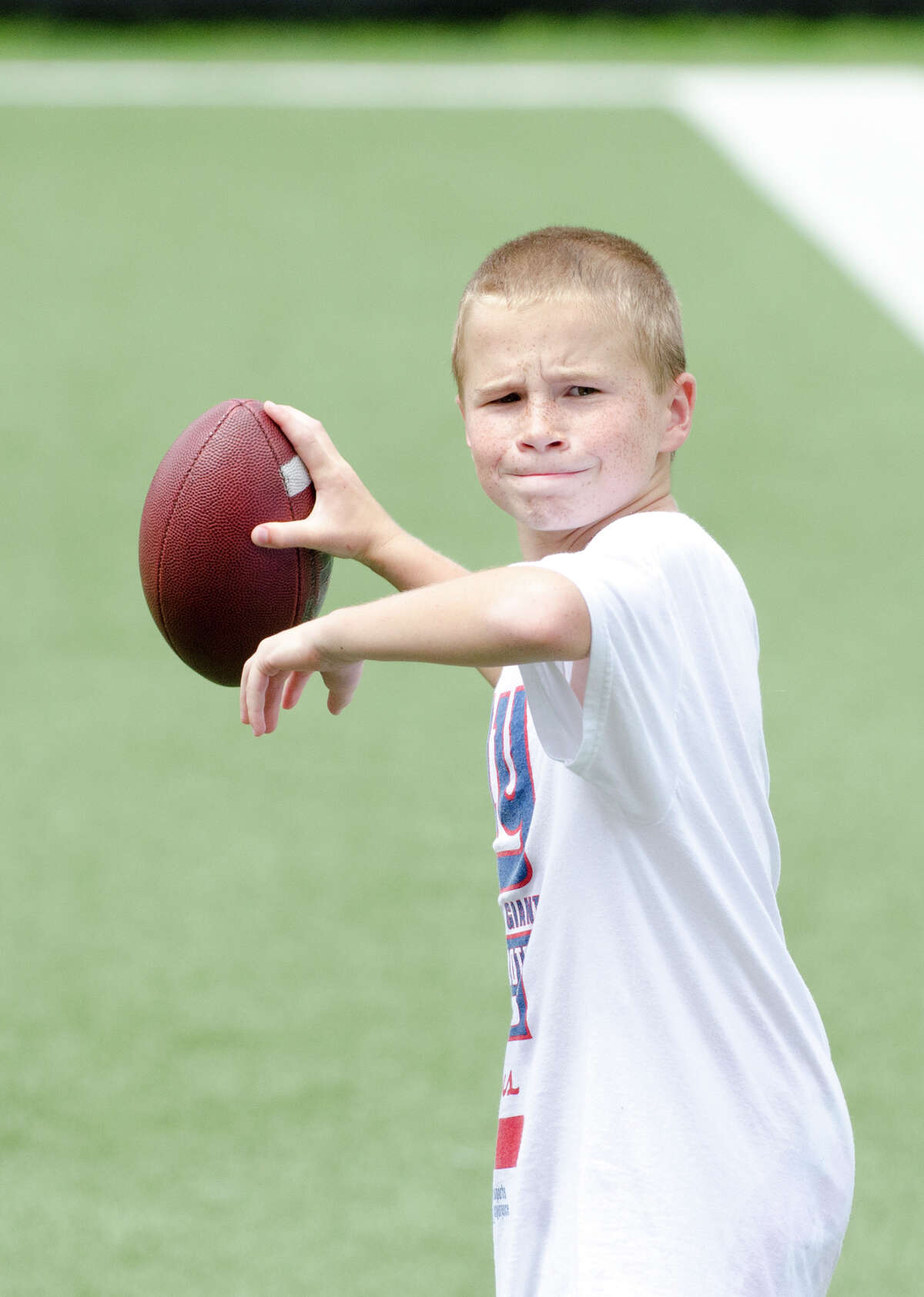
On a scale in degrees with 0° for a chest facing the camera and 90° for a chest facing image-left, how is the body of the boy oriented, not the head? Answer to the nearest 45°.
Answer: approximately 90°
